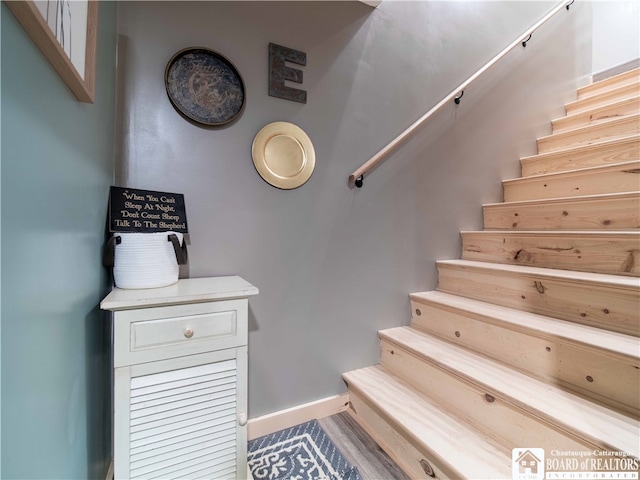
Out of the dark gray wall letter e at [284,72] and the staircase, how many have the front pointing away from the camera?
0

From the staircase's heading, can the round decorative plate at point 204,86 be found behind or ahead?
ahead

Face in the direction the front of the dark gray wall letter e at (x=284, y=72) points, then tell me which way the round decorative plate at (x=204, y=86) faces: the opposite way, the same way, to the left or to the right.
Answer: the same way

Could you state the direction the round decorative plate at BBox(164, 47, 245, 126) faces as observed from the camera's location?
facing the viewer and to the right of the viewer

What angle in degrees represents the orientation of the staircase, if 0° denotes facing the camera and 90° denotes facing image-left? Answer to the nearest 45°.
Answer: approximately 45°

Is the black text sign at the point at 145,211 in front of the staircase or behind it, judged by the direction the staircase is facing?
in front

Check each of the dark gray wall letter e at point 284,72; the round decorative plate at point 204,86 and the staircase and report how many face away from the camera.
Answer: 0

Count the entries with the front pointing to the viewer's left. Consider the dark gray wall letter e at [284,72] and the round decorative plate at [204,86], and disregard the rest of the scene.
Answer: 0
